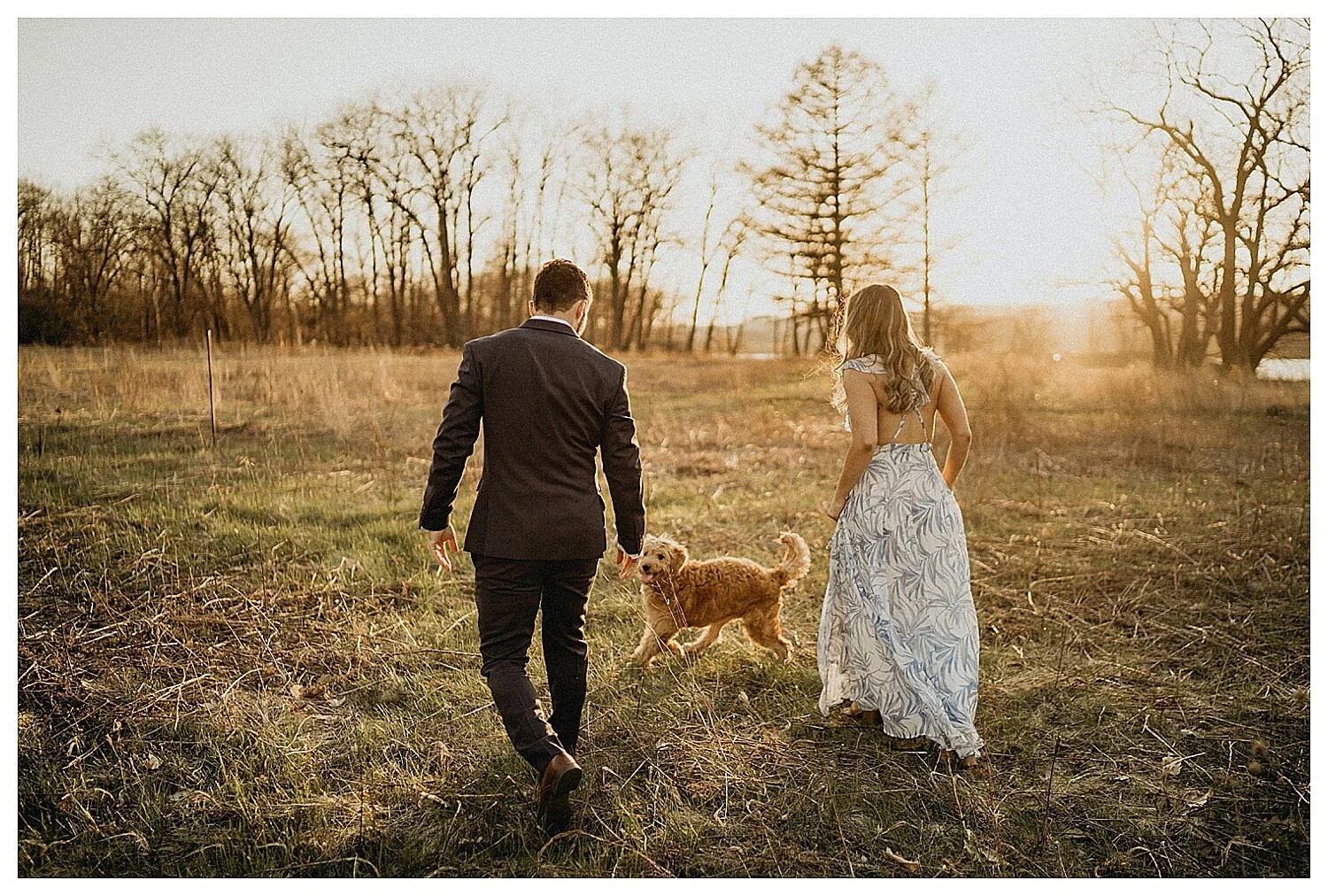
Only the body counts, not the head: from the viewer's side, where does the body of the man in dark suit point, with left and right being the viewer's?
facing away from the viewer

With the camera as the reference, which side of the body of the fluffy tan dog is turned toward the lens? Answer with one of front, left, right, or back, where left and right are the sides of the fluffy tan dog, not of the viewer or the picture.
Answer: left

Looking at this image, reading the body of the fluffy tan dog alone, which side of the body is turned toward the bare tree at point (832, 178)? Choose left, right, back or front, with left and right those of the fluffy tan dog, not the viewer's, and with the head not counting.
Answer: right

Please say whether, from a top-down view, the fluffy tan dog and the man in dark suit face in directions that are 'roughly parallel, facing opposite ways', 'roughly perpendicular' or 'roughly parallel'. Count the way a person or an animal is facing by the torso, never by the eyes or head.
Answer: roughly perpendicular

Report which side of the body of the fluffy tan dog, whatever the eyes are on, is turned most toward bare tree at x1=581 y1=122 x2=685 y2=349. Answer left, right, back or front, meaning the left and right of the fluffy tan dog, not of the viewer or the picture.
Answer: right

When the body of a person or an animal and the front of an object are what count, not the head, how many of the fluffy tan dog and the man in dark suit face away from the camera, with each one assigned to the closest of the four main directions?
1

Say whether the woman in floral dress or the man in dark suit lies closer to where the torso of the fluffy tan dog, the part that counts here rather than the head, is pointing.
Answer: the man in dark suit
